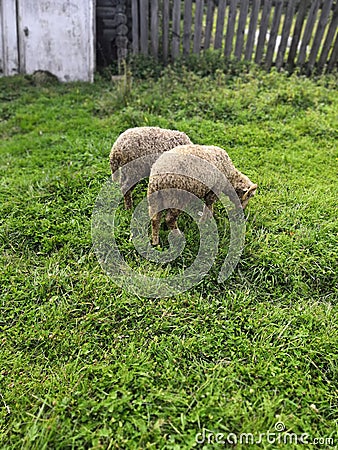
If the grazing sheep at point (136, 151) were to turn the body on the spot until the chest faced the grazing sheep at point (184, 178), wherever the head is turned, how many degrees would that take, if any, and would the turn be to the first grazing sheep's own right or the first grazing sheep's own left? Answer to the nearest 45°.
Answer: approximately 45° to the first grazing sheep's own right

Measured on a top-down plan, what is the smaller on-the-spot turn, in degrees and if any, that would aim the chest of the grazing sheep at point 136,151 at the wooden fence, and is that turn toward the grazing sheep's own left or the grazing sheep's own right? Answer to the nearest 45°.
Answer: approximately 90° to the grazing sheep's own left

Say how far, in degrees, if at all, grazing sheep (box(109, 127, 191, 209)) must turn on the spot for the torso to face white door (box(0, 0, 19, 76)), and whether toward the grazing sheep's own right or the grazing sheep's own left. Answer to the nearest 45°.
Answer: approximately 135° to the grazing sheep's own left

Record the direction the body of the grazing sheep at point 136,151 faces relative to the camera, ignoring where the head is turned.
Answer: to the viewer's right

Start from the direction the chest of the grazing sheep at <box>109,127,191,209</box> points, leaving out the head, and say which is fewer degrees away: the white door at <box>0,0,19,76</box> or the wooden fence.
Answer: the wooden fence

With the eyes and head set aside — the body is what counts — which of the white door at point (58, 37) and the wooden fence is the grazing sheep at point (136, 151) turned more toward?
the wooden fence

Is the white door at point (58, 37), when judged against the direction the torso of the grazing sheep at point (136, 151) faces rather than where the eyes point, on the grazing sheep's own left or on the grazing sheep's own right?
on the grazing sheep's own left

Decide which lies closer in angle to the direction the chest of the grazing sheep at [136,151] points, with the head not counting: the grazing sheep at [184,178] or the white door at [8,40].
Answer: the grazing sheep

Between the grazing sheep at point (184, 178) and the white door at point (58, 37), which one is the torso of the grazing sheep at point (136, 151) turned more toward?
the grazing sheep
